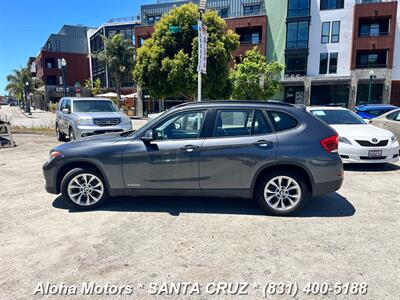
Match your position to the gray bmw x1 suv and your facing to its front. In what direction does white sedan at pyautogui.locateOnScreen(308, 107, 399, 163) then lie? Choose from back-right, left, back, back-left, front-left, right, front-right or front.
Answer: back-right

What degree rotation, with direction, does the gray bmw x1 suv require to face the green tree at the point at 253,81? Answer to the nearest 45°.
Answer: approximately 90° to its right

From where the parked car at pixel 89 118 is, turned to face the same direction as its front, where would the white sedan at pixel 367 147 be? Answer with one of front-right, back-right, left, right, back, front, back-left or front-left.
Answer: front

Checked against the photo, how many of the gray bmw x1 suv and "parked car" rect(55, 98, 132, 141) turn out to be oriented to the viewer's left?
1

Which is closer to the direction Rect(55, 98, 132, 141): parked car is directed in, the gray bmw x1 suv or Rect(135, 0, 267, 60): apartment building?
the gray bmw x1 suv

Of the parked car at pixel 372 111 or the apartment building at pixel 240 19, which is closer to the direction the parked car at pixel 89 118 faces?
the parked car

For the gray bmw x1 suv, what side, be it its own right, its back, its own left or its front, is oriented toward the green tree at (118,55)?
right

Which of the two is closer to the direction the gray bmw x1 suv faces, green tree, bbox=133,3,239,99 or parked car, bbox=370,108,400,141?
the green tree

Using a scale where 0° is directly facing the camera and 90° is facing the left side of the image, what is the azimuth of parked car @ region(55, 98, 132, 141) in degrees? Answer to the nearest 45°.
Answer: approximately 315°

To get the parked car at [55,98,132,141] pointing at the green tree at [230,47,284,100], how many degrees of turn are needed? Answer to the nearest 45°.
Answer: approximately 90° to its left

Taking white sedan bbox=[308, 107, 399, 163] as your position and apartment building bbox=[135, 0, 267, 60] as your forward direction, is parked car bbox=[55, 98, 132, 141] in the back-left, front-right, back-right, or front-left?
front-left

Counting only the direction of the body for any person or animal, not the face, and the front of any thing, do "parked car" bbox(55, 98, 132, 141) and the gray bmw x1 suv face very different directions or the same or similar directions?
very different directions

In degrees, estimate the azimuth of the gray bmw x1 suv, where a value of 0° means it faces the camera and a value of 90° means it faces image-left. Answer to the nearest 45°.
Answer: approximately 90°

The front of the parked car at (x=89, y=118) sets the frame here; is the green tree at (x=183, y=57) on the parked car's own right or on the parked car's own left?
on the parked car's own left
